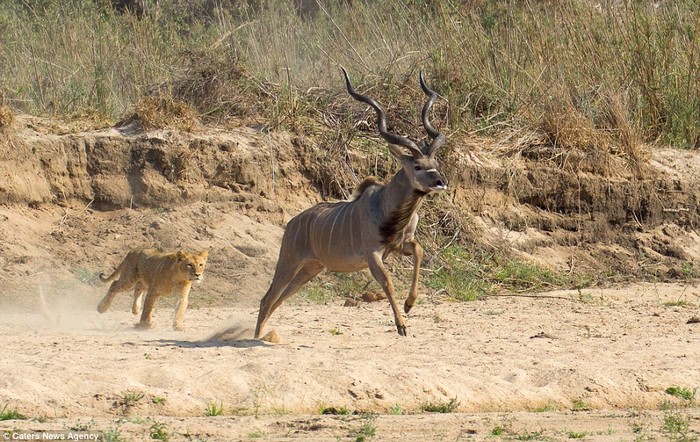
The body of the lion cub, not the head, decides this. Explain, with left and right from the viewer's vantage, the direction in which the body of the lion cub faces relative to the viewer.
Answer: facing the viewer and to the right of the viewer

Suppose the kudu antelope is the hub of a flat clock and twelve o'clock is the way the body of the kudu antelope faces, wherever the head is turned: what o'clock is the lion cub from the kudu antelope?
The lion cub is roughly at 5 o'clock from the kudu antelope.

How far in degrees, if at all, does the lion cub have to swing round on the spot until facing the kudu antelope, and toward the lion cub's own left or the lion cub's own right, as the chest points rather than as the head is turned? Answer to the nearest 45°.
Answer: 0° — it already faces it

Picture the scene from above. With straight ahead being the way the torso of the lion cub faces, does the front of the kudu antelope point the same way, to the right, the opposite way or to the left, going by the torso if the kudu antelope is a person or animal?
the same way

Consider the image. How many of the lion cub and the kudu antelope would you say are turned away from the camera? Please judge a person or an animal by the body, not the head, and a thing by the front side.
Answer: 0
